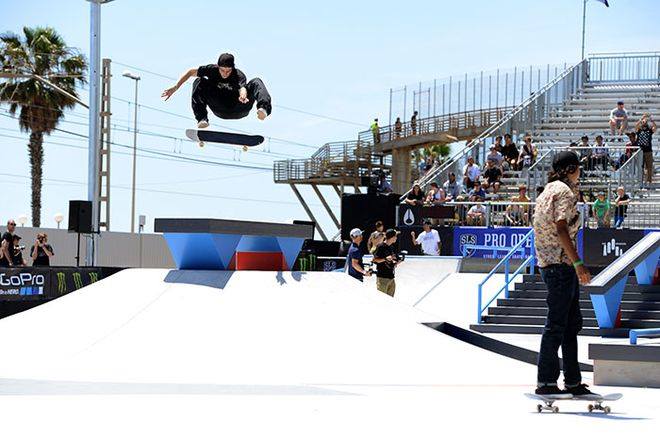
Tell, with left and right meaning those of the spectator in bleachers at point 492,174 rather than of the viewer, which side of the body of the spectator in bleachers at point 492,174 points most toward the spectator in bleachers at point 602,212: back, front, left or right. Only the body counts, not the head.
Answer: left

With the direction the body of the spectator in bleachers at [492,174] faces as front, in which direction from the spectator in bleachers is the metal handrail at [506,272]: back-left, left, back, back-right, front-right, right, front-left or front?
front-left

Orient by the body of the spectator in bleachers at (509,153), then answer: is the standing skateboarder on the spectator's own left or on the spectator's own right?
on the spectator's own left

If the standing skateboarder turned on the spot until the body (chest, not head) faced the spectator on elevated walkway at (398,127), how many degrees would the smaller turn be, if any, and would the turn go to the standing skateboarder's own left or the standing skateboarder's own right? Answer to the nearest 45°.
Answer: approximately 45° to the standing skateboarder's own left

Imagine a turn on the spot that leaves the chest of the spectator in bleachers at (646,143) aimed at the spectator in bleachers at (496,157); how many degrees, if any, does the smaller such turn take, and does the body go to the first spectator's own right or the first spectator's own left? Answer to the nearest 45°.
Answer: approximately 45° to the first spectator's own right

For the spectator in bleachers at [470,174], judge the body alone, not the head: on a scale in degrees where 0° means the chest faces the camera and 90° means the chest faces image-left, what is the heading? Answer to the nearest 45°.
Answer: approximately 45°

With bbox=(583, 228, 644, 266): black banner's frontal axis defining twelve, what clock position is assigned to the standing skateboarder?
The standing skateboarder is roughly at 12 o'clock from the black banner.

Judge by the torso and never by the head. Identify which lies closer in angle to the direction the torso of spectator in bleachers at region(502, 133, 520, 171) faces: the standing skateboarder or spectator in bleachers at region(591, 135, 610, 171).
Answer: the standing skateboarder

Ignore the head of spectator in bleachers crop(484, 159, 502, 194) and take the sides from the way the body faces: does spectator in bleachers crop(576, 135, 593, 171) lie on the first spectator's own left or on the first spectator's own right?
on the first spectator's own left
